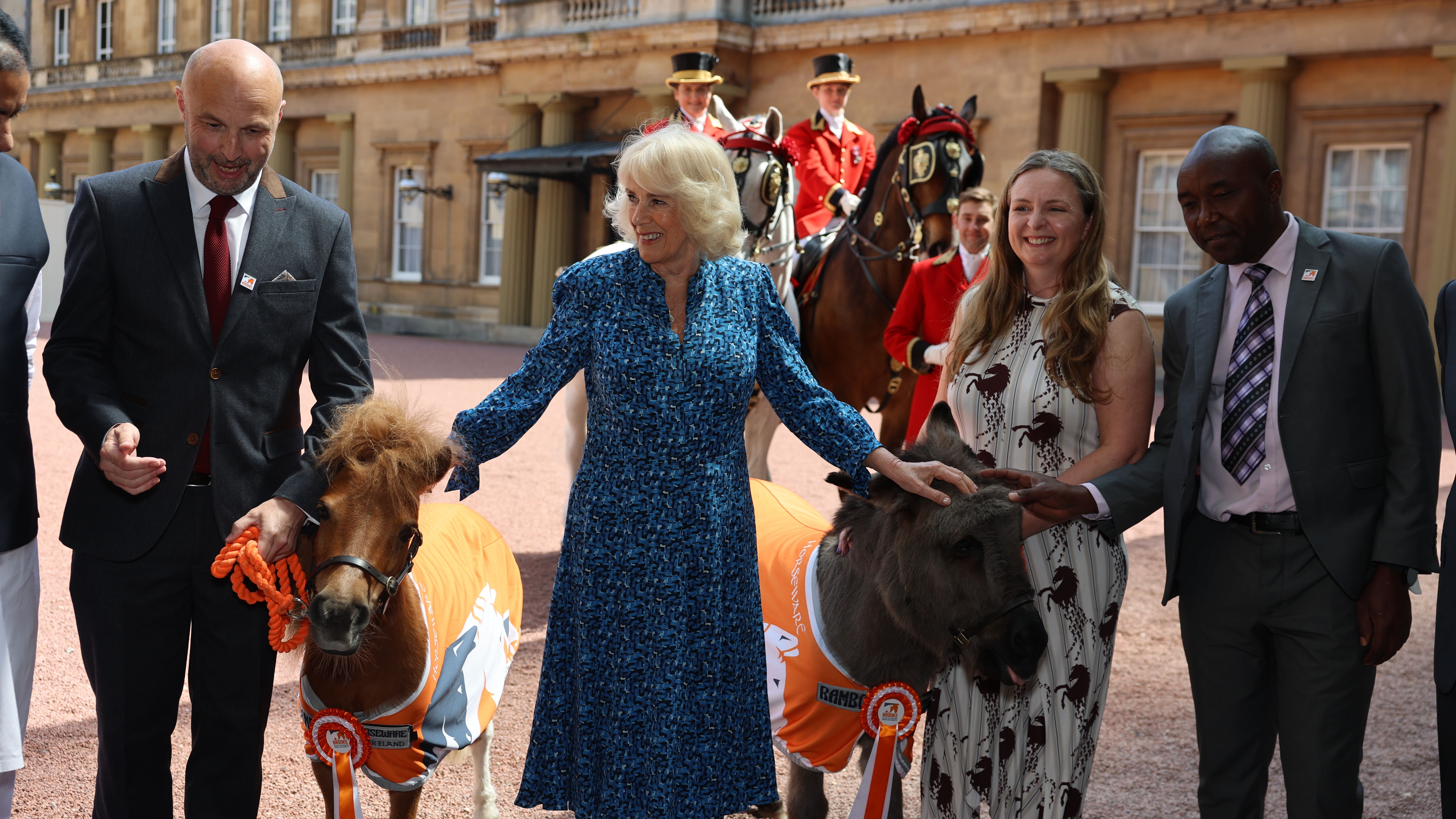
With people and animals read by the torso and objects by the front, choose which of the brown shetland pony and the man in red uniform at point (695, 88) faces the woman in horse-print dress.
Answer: the man in red uniform

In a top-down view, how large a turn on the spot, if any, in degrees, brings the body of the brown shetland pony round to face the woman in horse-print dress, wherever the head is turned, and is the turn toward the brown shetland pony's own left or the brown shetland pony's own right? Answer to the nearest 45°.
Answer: approximately 135° to the brown shetland pony's own left

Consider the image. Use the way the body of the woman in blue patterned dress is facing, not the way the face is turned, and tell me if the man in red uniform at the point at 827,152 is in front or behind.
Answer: behind

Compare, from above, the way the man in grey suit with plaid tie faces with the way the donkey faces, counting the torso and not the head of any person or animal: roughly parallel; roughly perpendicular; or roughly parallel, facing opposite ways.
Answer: roughly perpendicular

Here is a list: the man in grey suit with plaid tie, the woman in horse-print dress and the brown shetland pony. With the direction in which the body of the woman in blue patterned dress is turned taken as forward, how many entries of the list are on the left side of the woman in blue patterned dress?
2

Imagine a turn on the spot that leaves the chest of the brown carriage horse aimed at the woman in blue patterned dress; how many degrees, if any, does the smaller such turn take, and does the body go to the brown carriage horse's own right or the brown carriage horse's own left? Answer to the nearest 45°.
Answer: approximately 45° to the brown carriage horse's own right

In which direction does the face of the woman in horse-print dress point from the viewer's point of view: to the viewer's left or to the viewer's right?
to the viewer's left

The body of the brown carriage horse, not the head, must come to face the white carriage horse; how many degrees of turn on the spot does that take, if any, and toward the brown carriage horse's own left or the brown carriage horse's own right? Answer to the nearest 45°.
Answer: approximately 135° to the brown carriage horse's own right

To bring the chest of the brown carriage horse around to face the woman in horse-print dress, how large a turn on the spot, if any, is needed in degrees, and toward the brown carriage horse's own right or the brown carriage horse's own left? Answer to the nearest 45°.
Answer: approximately 45° to the brown carriage horse's own right

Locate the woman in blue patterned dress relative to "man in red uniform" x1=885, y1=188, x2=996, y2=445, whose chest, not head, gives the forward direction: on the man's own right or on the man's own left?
on the man's own right

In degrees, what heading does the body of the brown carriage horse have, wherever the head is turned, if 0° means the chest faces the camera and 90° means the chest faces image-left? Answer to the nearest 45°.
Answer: approximately 315°

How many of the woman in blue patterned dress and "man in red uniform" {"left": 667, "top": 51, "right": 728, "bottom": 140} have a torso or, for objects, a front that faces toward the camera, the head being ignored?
2

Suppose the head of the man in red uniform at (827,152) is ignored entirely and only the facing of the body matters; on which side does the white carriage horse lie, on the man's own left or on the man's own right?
on the man's own right

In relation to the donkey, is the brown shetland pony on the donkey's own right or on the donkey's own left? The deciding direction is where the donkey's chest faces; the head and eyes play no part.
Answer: on the donkey's own right

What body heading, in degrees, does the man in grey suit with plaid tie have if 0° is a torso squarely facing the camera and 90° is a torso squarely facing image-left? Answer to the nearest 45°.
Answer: approximately 45°
